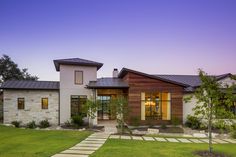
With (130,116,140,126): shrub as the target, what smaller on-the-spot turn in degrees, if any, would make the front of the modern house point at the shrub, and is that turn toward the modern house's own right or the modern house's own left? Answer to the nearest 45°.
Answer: approximately 45° to the modern house's own left

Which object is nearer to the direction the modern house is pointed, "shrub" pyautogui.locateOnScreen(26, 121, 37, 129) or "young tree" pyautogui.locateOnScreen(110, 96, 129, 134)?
the young tree

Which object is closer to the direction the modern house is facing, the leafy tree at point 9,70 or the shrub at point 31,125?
the shrub

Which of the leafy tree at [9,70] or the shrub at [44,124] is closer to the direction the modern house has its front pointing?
the shrub

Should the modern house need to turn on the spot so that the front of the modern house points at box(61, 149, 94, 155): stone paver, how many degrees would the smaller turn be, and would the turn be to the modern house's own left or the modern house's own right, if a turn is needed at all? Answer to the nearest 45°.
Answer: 0° — it already faces it

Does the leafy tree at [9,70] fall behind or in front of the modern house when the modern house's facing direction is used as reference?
behind

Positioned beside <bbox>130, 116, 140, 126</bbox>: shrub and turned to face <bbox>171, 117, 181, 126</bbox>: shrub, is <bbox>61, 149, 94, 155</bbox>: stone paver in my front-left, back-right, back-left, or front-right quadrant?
back-right

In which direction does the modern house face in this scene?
toward the camera
